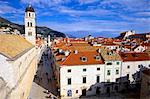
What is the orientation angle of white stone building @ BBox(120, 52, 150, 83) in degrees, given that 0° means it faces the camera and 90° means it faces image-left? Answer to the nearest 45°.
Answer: approximately 0°

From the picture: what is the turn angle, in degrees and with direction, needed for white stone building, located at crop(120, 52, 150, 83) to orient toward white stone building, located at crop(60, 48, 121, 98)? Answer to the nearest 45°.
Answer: approximately 45° to its right

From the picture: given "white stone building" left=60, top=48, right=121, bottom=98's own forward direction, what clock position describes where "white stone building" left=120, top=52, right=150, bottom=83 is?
"white stone building" left=120, top=52, right=150, bottom=83 is roughly at 8 o'clock from "white stone building" left=60, top=48, right=121, bottom=98.

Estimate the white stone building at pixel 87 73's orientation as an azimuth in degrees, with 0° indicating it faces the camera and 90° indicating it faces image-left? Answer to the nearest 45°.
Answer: approximately 0°

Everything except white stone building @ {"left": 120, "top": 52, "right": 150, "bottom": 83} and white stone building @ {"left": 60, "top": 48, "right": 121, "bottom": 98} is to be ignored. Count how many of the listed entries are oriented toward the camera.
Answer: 2
